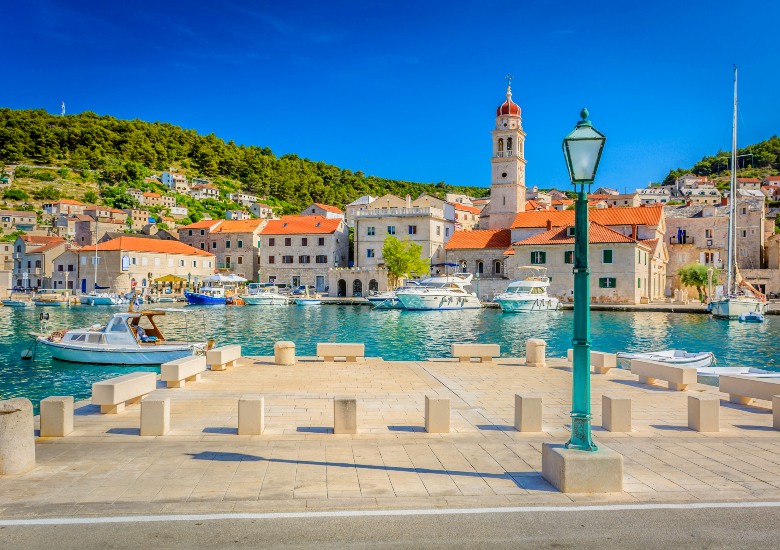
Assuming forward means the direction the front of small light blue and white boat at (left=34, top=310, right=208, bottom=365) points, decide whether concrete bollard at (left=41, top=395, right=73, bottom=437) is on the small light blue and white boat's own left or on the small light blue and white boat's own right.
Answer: on the small light blue and white boat's own left

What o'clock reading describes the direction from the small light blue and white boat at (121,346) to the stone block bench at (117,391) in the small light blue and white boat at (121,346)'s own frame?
The stone block bench is roughly at 9 o'clock from the small light blue and white boat.

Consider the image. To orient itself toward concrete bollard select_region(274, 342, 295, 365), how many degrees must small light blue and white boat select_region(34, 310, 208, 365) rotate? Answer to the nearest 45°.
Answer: approximately 135° to its left

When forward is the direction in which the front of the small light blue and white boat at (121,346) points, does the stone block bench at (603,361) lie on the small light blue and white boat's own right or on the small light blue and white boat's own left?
on the small light blue and white boat's own left

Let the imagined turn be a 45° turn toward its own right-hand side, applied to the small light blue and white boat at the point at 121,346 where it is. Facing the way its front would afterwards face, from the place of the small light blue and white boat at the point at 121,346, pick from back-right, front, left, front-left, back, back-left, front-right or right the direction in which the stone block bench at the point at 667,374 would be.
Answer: back

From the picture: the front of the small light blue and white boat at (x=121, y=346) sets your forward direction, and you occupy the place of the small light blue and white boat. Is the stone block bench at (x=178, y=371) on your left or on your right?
on your left

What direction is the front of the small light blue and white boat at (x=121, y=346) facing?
to the viewer's left

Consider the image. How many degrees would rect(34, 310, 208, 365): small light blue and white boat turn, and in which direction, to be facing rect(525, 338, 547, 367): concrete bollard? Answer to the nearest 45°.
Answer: approximately 135° to its left
